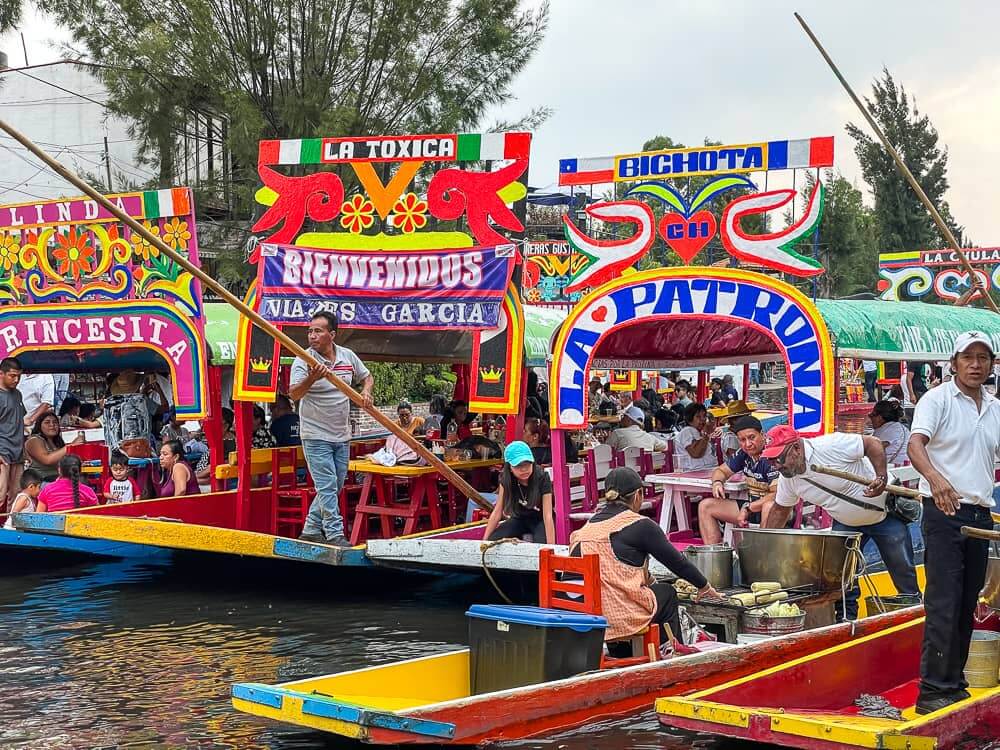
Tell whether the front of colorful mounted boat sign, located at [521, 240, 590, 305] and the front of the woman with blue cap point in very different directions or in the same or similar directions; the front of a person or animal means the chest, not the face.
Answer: same or similar directions

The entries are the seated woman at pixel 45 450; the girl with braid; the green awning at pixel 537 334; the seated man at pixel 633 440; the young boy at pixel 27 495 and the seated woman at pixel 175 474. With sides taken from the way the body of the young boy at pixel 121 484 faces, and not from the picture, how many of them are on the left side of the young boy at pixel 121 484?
3

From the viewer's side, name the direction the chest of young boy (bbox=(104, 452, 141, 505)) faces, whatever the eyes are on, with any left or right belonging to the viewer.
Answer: facing the viewer

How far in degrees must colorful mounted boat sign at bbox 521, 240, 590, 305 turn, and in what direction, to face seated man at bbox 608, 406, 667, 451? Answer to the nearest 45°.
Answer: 0° — it already faces them

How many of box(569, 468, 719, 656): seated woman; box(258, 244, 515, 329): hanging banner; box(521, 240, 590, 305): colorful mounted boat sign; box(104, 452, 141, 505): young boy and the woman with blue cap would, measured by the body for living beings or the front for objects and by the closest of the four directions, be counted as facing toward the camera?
4

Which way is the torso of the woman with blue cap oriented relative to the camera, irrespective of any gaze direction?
toward the camera

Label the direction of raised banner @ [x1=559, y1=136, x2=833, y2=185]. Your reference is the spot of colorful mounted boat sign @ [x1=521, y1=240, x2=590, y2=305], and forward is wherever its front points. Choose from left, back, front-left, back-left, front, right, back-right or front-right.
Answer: front

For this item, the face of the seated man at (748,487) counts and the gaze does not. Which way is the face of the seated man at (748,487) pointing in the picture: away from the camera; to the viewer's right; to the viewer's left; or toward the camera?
toward the camera
